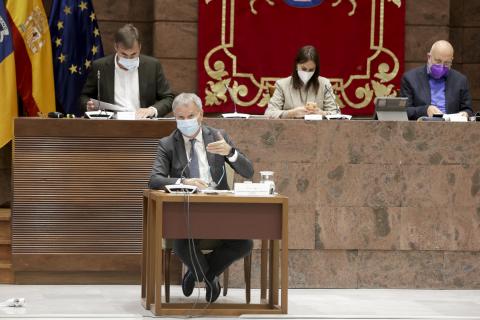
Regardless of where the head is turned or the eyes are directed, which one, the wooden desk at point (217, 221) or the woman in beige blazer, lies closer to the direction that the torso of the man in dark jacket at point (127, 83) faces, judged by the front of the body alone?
the wooden desk

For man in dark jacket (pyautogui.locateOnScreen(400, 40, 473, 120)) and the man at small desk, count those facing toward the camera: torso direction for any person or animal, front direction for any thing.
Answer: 2

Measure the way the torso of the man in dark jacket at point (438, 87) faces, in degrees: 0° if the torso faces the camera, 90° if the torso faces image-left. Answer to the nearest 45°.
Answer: approximately 0°

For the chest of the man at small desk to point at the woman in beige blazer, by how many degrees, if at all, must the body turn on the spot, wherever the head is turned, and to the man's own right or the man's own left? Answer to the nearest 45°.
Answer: approximately 135° to the man's own left

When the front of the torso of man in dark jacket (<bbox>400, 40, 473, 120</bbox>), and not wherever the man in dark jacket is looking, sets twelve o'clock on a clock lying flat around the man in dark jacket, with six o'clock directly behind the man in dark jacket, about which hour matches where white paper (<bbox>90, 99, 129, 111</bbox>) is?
The white paper is roughly at 2 o'clock from the man in dark jacket.
